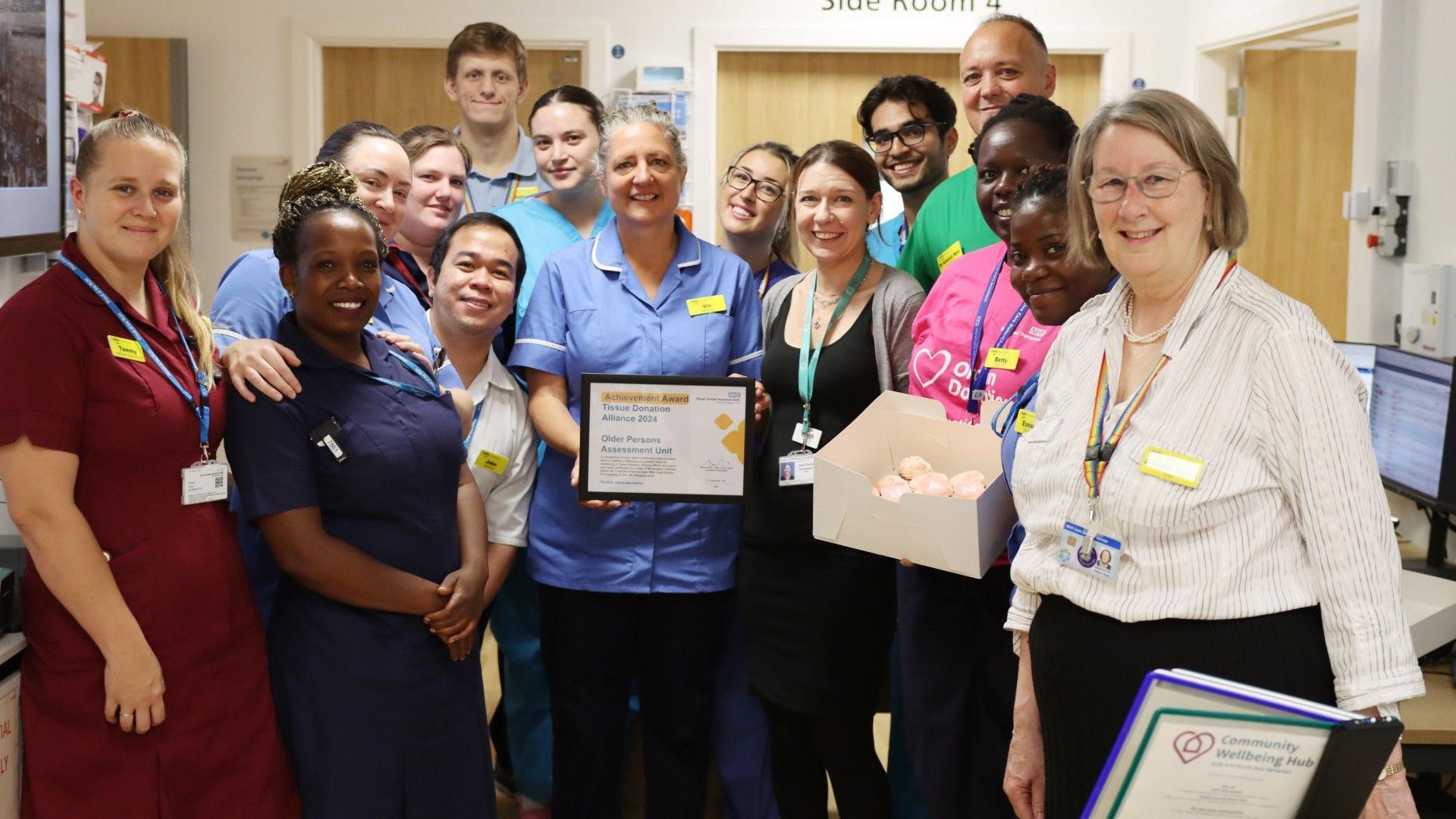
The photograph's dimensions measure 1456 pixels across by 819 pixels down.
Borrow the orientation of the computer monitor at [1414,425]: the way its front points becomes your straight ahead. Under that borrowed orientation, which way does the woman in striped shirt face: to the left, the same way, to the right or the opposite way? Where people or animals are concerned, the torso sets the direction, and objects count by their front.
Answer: the same way

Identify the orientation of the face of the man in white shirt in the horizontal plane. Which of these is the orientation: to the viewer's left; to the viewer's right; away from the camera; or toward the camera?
toward the camera

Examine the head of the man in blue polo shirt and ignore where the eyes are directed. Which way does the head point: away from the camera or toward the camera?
toward the camera

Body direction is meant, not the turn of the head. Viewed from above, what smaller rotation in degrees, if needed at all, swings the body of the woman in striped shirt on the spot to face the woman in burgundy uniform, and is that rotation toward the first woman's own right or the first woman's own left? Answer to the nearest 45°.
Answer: approximately 45° to the first woman's own right

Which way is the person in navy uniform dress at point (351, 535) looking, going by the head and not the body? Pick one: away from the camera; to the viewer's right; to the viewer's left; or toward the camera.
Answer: toward the camera

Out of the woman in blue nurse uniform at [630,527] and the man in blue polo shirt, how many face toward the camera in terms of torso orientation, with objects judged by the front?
2

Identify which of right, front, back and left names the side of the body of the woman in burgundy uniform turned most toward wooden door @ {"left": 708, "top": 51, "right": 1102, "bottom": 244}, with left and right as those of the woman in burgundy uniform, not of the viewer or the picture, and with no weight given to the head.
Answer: left

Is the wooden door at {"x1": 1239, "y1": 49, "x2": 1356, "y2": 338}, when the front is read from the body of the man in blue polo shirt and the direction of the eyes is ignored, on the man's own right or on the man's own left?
on the man's own left

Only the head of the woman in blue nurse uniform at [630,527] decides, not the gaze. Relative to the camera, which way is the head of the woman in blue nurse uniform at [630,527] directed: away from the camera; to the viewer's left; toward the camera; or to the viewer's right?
toward the camera

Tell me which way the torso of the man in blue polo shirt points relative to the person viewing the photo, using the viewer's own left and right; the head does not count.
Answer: facing the viewer

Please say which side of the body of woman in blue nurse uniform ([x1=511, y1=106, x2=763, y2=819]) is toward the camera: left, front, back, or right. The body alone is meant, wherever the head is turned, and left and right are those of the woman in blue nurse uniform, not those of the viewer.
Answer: front

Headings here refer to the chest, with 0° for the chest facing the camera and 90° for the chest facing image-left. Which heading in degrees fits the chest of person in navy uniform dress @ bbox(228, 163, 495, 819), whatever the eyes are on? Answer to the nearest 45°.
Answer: approximately 315°

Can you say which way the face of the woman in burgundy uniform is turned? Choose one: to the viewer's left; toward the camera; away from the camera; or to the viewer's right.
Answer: toward the camera
